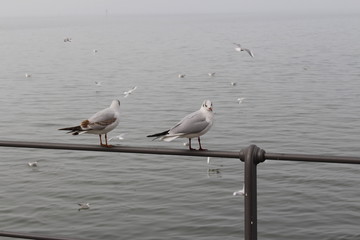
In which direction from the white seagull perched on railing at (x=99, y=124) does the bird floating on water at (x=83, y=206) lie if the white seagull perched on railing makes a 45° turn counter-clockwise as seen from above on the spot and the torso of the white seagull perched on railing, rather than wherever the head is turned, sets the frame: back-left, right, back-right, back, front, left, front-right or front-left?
front-left

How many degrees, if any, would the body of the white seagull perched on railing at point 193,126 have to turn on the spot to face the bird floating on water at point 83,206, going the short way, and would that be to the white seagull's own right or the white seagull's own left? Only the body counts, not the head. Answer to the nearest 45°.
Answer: approximately 90° to the white seagull's own left

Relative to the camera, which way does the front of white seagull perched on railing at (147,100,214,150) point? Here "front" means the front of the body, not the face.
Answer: to the viewer's right

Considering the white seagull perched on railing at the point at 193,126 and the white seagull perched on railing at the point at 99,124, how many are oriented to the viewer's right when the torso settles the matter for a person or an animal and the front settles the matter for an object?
2

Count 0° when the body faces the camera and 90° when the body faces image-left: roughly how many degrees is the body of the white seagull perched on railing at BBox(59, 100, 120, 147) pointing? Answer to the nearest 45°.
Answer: approximately 270°

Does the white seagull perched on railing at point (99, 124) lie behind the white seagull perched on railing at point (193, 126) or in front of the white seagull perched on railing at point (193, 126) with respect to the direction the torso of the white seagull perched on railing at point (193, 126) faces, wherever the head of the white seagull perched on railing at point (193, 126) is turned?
behind

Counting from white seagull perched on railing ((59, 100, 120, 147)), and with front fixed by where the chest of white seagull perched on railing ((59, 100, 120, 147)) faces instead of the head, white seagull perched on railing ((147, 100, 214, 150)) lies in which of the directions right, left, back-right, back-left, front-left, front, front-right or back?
front-right
